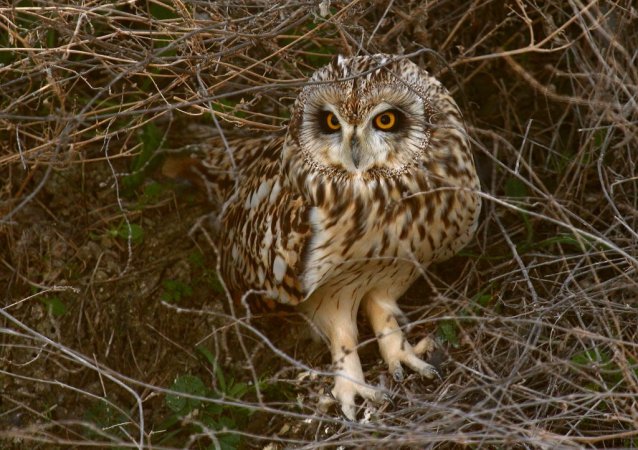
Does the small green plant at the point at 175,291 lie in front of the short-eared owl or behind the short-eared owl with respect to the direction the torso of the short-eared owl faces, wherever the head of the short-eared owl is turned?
behind

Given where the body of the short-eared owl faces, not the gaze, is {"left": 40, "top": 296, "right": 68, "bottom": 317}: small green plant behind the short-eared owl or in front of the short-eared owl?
behind

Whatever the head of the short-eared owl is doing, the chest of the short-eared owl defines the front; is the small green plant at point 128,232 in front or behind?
behind

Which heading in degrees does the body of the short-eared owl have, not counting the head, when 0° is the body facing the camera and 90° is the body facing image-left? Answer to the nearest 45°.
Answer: approximately 315°

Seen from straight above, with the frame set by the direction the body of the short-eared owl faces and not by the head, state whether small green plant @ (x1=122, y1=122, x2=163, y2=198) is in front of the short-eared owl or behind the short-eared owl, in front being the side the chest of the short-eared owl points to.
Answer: behind

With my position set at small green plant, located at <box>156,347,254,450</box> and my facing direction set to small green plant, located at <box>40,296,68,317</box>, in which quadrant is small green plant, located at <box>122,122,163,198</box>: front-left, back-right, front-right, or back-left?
front-right

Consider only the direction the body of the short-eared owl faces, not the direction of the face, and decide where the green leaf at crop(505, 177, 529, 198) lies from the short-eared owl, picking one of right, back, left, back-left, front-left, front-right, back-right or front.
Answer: left
